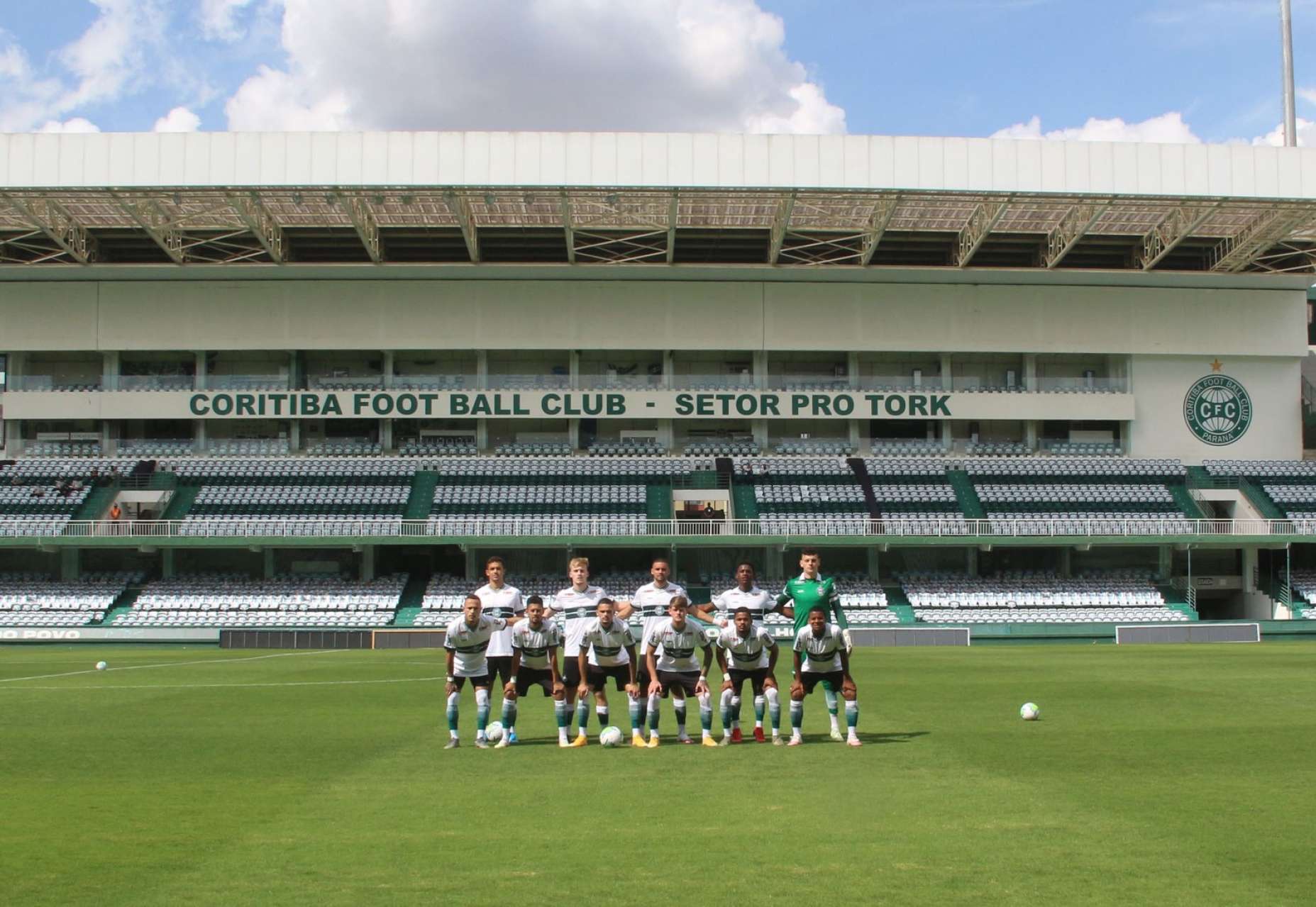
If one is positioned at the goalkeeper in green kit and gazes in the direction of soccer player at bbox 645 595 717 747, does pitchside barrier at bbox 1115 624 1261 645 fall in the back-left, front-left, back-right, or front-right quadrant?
back-right

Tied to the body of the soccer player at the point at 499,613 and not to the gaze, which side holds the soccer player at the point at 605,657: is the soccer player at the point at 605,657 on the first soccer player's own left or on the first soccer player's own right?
on the first soccer player's own left

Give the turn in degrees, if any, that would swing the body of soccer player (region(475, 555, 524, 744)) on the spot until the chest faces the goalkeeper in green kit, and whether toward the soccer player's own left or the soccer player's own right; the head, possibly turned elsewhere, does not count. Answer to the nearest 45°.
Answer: approximately 90° to the soccer player's own left
